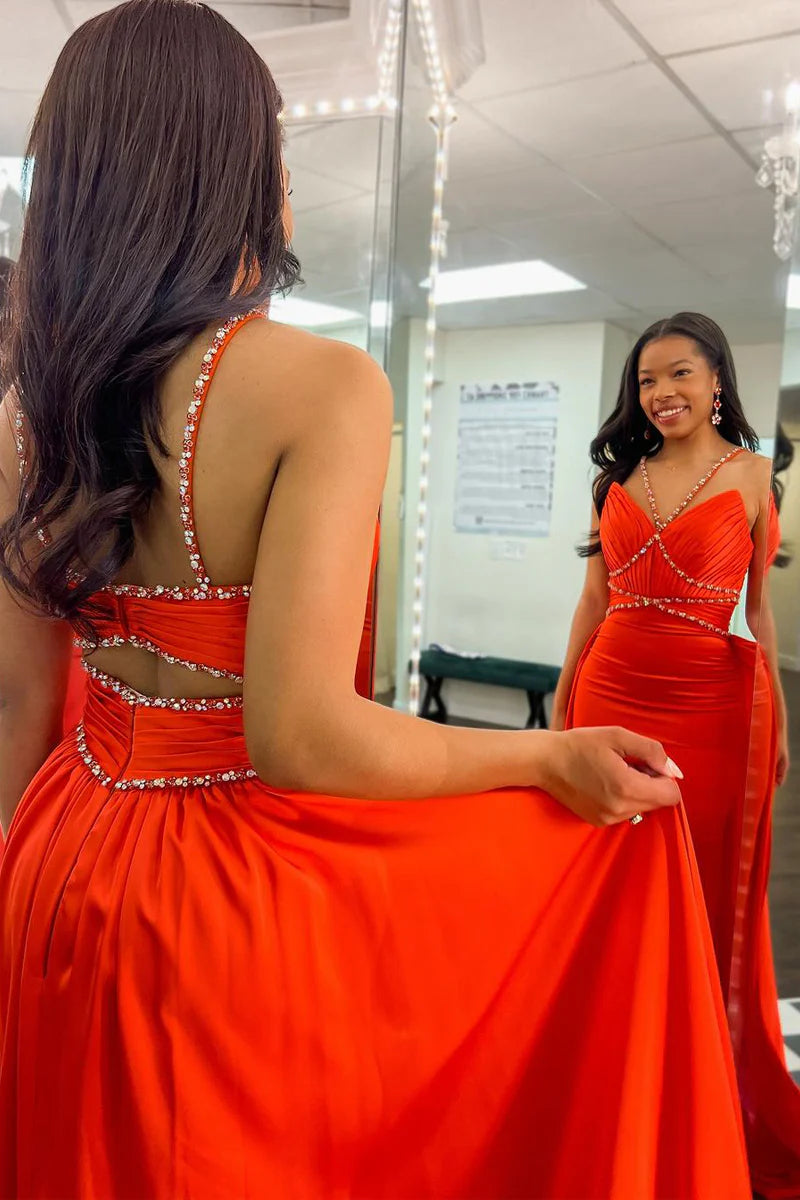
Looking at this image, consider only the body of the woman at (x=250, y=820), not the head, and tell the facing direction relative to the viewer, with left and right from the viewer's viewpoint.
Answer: facing away from the viewer and to the right of the viewer

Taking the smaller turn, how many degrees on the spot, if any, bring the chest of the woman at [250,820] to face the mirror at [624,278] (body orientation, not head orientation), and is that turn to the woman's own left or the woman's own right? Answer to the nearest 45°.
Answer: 0° — they already face it

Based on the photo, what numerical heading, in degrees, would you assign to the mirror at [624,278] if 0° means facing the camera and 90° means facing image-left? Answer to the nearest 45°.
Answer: approximately 0°

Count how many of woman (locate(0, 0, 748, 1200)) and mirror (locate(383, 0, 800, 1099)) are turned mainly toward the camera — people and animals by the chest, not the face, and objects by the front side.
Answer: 1

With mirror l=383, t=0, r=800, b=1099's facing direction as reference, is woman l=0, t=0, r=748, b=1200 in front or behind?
in front
